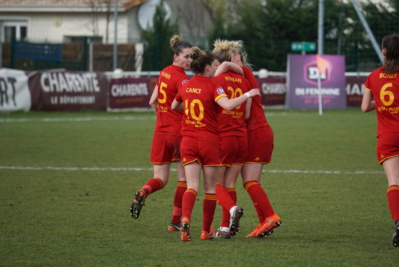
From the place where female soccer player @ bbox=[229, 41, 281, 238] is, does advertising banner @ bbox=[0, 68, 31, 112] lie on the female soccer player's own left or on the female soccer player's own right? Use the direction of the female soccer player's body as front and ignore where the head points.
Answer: on the female soccer player's own right

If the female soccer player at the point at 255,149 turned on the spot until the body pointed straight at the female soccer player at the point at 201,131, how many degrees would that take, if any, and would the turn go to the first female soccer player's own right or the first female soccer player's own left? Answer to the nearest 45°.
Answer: approximately 45° to the first female soccer player's own left

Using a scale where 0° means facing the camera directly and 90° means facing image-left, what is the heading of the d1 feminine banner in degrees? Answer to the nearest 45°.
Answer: approximately 0°

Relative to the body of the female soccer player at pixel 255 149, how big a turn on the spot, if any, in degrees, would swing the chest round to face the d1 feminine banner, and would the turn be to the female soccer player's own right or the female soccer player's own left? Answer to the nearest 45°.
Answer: approximately 90° to the female soccer player's own right

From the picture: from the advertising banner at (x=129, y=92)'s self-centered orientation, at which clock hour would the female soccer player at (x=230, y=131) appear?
The female soccer player is roughly at 12 o'clock from the advertising banner.

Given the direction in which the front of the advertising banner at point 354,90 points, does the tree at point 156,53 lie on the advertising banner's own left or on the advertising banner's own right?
on the advertising banner's own right

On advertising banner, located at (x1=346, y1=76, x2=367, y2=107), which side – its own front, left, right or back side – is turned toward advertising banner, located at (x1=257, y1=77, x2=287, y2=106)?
right

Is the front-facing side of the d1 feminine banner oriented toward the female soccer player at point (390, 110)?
yes
